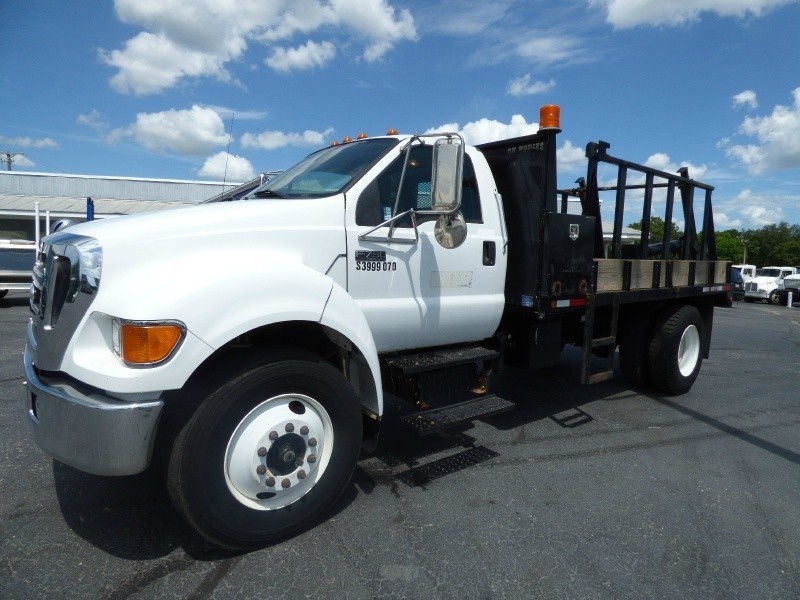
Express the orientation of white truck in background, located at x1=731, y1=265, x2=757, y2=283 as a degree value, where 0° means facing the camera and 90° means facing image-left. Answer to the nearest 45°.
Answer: approximately 45°

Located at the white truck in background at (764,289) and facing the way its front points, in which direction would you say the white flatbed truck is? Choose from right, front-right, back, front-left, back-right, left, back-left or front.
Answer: front-left

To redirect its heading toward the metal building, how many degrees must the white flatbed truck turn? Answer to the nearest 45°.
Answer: approximately 90° to its right

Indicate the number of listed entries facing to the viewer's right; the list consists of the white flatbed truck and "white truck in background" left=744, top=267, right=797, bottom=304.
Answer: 0

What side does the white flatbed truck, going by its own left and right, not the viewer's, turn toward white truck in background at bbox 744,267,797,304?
back

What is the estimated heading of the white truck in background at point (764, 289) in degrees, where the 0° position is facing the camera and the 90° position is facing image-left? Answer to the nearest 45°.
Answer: approximately 45°

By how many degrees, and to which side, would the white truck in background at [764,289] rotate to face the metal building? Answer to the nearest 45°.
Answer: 0° — it already faces it

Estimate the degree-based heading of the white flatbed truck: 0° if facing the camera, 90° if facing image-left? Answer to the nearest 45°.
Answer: approximately 45°

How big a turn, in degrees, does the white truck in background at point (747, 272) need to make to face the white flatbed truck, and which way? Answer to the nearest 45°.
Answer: approximately 45° to its left
